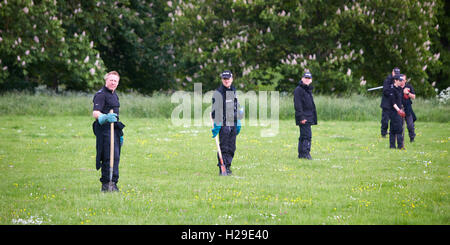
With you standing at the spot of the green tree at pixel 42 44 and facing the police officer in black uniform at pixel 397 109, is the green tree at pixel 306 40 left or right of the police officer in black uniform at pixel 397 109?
left

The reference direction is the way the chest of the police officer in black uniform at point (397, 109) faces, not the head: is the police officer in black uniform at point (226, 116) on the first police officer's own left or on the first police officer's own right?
on the first police officer's own right

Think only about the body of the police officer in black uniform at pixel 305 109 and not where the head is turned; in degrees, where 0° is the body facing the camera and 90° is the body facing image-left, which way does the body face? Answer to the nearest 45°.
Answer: approximately 315°

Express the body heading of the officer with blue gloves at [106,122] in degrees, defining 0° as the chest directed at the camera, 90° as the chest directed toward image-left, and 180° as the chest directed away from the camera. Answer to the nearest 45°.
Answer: approximately 315°

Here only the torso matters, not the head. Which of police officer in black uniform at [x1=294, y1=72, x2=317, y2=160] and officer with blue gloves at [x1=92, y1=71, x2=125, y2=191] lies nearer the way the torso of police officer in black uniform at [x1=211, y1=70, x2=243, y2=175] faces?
the officer with blue gloves

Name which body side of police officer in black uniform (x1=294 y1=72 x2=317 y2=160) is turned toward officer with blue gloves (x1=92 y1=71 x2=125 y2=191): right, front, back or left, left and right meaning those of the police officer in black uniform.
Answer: right

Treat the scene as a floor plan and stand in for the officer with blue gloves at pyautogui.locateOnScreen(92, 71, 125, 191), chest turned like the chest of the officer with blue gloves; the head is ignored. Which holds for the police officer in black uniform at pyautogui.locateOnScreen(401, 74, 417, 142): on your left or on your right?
on your left

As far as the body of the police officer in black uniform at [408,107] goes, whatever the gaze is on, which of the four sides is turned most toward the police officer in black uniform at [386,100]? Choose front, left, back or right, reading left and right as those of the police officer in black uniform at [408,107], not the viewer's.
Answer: right

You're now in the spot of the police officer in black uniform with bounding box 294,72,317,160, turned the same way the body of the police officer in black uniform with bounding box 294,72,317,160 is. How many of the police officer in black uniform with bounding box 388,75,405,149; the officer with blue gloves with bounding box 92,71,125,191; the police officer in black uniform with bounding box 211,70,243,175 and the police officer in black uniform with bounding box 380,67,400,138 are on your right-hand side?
2

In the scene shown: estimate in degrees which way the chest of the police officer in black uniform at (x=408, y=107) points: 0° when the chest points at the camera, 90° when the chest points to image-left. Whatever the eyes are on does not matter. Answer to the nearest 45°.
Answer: approximately 45°

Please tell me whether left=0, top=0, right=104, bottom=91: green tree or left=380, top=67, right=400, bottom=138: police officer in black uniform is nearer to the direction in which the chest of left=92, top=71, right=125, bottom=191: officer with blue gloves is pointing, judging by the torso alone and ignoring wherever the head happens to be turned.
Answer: the police officer in black uniform

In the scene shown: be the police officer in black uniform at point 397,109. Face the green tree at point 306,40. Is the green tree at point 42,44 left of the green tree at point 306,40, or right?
left
